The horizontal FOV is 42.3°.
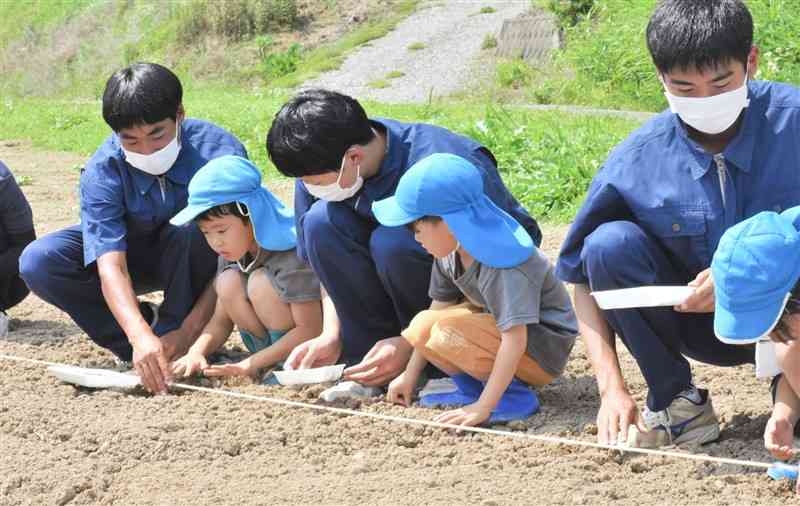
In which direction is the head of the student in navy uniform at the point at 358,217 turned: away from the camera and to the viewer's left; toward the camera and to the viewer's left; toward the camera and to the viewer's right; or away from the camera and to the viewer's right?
toward the camera and to the viewer's left

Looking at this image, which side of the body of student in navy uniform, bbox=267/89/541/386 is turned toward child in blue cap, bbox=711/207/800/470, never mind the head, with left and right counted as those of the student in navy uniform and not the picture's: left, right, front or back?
left

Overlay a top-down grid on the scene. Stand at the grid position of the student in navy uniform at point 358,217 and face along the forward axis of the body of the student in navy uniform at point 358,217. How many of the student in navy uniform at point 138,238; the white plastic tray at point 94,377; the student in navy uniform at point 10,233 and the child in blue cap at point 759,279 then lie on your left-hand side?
1

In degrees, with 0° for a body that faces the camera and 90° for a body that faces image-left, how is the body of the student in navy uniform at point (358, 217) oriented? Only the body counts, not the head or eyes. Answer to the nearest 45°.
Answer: approximately 45°

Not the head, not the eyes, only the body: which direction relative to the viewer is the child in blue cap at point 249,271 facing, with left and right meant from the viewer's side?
facing the viewer and to the left of the viewer

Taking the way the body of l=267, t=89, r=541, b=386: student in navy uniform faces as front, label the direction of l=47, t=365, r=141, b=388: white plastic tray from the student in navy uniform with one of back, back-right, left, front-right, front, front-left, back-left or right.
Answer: front-right

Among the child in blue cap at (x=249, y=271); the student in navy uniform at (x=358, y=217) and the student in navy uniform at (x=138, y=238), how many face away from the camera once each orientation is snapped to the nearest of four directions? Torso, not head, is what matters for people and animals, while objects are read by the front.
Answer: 0

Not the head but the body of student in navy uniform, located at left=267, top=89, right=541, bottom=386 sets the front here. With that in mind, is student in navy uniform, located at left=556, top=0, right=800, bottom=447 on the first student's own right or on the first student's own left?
on the first student's own left

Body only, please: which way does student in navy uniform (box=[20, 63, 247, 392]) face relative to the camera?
toward the camera

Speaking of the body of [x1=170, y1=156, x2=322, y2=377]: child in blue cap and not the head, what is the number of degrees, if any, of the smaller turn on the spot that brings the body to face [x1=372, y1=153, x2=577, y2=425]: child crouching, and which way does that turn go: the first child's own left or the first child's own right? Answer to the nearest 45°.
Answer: approximately 90° to the first child's own left

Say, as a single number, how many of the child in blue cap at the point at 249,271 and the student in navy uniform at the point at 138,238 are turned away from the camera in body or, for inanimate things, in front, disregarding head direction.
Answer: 0
